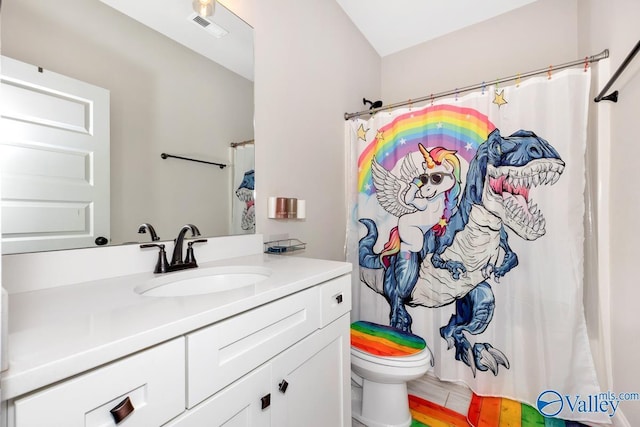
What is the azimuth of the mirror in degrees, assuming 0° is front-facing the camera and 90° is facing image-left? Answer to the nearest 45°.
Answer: approximately 315°

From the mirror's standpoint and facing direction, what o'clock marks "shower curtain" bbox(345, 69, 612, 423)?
The shower curtain is roughly at 11 o'clock from the mirror.

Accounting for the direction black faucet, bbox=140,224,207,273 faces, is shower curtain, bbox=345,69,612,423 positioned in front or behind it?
in front

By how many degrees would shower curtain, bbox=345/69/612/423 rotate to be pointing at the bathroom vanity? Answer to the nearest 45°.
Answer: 0° — it already faces it
